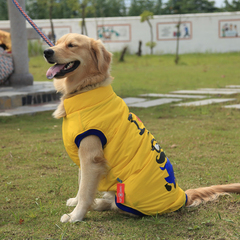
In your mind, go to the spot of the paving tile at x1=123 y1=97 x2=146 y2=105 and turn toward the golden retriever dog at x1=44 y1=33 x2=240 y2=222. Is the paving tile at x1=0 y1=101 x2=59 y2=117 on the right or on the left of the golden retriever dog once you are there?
right

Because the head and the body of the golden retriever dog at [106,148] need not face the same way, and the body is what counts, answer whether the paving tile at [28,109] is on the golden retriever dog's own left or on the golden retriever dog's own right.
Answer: on the golden retriever dog's own right

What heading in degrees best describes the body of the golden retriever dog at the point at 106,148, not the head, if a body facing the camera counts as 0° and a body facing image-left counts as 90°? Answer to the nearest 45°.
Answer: approximately 90°

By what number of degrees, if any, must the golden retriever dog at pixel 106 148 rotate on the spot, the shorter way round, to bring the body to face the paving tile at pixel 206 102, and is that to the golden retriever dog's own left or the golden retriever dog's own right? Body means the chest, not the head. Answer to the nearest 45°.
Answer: approximately 90° to the golden retriever dog's own right

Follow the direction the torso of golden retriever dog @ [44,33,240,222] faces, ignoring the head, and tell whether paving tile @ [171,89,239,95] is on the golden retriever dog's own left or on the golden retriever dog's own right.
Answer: on the golden retriever dog's own right

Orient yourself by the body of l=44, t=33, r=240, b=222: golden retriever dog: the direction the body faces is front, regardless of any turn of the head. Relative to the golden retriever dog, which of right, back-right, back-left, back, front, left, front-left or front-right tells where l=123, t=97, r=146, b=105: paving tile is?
right

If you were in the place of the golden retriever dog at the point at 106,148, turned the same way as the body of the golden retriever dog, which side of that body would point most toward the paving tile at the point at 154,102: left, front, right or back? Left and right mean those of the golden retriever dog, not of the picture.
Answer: right
